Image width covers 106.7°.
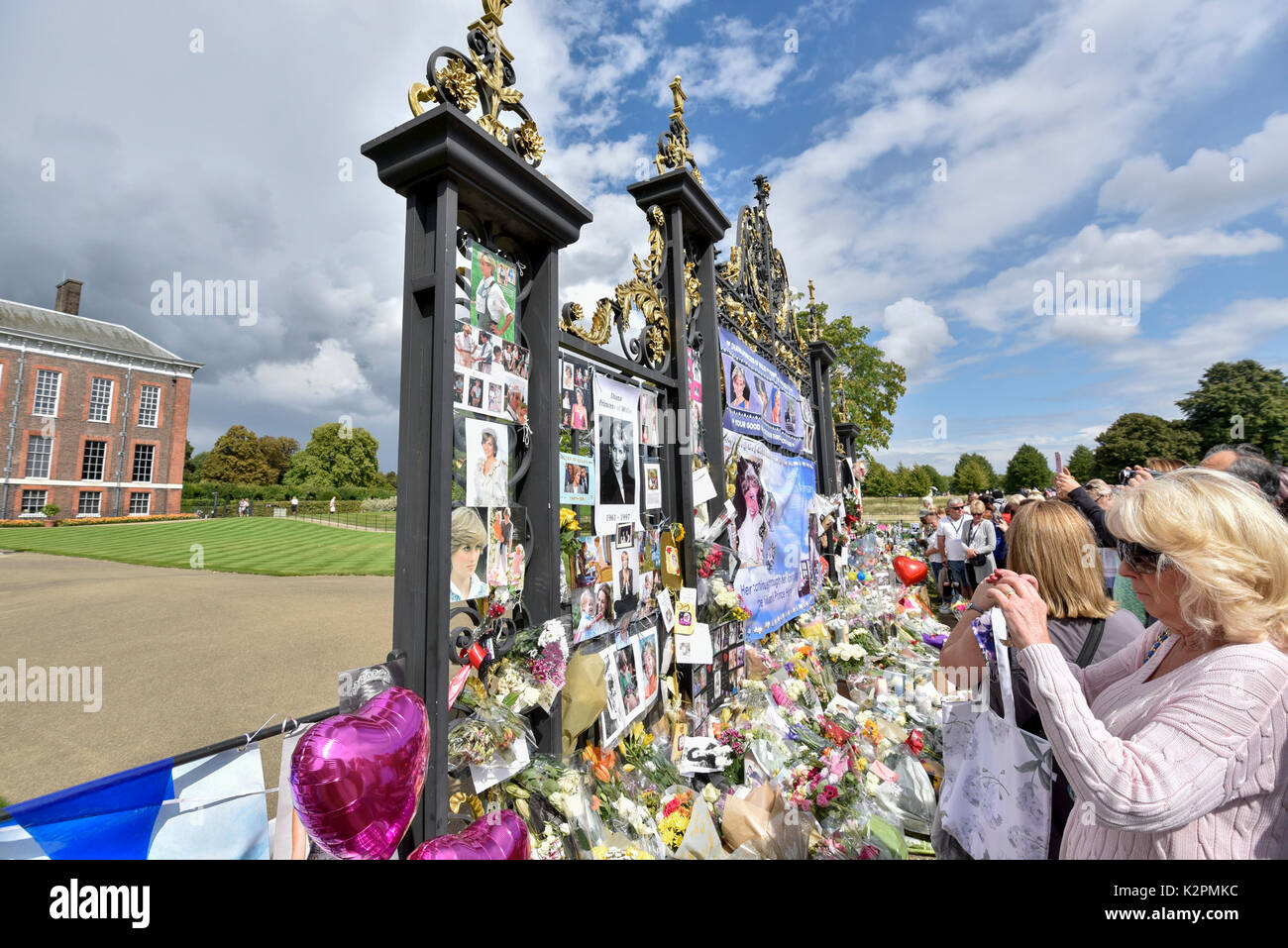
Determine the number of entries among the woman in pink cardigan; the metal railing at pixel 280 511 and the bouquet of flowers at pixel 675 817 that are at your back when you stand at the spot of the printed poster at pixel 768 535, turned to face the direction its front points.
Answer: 1

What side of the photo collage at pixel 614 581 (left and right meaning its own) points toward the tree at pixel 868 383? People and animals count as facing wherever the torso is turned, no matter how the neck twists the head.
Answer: left

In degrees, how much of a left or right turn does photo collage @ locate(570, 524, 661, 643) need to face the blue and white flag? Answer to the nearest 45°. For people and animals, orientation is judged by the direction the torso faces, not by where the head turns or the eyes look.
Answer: approximately 90° to its right

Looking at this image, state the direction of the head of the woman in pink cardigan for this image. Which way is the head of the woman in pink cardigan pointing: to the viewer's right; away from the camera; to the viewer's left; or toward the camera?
to the viewer's left

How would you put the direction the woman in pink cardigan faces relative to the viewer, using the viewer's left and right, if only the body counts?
facing to the left of the viewer

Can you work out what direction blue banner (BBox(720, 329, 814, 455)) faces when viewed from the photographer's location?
facing the viewer and to the right of the viewer

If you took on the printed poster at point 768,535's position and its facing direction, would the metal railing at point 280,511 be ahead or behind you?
behind

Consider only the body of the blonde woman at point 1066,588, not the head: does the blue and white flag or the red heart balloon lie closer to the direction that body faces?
the red heart balloon

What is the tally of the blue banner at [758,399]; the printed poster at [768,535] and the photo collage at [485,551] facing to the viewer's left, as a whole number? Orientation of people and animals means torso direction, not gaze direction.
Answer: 0

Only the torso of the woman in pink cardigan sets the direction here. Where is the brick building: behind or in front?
in front

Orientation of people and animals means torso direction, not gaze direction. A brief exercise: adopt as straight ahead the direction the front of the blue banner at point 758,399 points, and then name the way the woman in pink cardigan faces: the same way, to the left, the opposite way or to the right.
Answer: the opposite way

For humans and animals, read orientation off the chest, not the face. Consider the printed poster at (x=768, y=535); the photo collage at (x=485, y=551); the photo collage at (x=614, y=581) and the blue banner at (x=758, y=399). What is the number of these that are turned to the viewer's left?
0

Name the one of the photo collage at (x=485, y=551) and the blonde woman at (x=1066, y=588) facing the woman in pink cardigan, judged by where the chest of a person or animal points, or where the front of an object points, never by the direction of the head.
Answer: the photo collage
